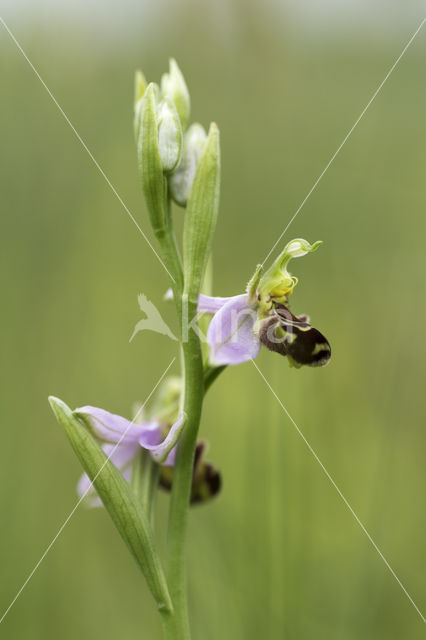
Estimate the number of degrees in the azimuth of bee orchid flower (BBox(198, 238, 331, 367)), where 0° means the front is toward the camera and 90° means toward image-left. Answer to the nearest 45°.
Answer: approximately 270°
